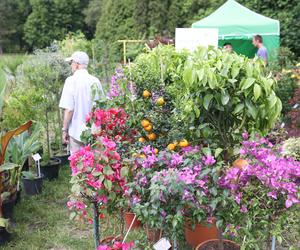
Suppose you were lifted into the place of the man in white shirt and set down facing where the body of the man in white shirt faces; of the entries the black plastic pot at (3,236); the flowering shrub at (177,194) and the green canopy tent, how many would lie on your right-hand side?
1
